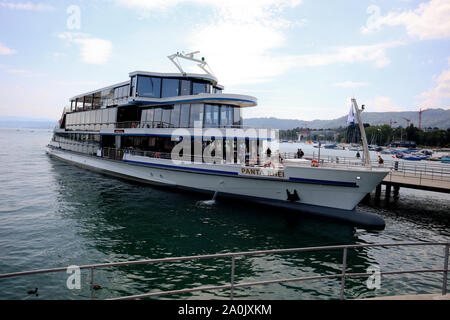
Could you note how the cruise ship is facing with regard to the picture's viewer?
facing the viewer and to the right of the viewer
